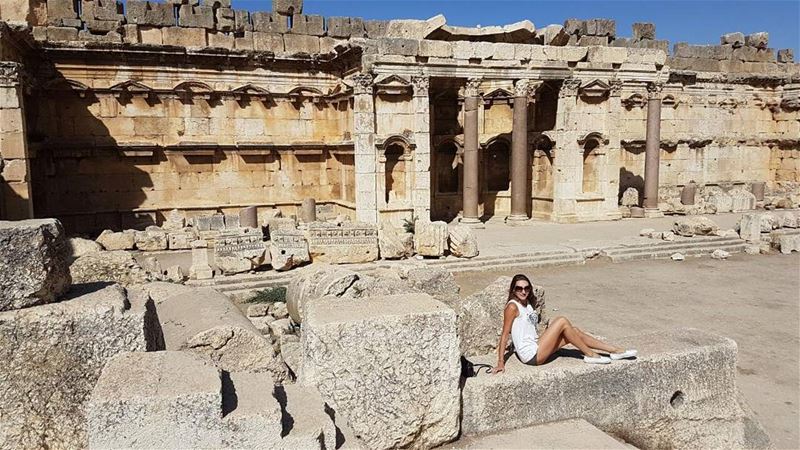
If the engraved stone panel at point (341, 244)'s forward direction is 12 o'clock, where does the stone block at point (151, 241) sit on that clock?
The stone block is roughly at 4 o'clock from the engraved stone panel.

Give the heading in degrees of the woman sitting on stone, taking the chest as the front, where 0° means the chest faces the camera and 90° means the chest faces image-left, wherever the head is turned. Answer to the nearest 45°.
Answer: approximately 270°

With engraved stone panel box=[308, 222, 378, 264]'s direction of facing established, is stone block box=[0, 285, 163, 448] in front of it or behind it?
in front

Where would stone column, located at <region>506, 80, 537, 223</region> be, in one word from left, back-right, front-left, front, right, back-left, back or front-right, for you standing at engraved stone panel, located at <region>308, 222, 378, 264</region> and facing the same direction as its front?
back-left

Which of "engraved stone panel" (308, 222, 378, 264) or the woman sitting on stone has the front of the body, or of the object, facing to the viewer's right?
the woman sitting on stone

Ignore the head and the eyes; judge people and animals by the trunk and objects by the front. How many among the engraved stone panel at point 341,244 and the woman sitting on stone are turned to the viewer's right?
1

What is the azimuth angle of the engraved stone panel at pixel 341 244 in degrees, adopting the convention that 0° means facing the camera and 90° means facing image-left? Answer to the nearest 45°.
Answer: approximately 0°

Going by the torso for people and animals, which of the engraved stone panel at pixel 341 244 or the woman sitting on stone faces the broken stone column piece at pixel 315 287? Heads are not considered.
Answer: the engraved stone panel

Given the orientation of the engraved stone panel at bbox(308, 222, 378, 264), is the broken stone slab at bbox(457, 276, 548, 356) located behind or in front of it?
in front

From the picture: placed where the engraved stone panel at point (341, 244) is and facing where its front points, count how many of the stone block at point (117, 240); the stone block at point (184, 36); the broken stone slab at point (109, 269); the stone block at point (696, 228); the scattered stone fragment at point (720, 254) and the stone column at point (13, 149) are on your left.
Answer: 2

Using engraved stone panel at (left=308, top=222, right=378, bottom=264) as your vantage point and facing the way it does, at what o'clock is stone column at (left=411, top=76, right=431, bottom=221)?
The stone column is roughly at 7 o'clock from the engraved stone panel.
